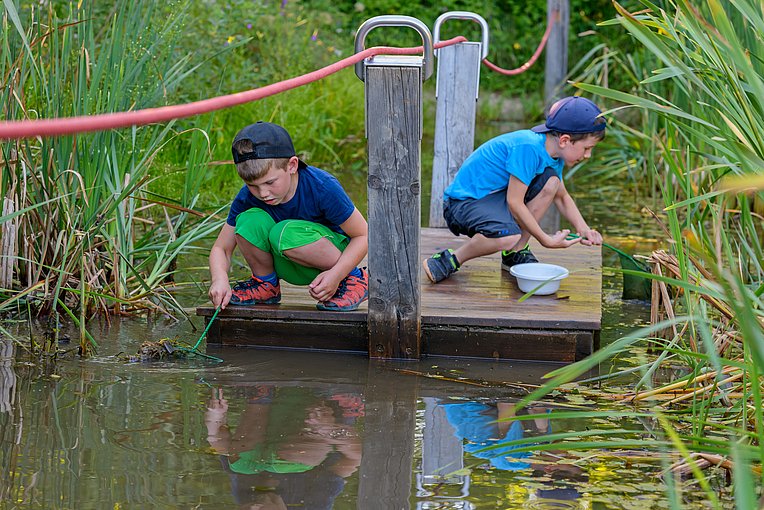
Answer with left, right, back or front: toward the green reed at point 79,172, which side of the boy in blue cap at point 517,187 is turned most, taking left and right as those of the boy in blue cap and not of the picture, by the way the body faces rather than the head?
back

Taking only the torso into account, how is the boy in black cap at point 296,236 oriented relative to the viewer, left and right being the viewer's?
facing the viewer and to the left of the viewer

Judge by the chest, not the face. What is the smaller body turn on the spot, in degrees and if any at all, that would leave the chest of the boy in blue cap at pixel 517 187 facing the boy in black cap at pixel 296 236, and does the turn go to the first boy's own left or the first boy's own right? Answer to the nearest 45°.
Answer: approximately 135° to the first boy's own right

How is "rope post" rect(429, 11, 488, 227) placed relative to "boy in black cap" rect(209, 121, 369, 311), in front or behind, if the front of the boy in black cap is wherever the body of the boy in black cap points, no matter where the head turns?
behind

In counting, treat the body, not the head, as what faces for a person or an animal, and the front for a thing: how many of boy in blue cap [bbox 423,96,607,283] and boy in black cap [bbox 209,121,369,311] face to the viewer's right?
1

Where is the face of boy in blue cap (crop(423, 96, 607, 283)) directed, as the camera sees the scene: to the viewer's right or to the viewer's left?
to the viewer's right

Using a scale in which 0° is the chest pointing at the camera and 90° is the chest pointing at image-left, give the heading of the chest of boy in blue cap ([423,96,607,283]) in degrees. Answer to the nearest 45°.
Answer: approximately 270°

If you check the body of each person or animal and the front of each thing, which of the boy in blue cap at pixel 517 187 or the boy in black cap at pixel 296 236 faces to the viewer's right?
the boy in blue cap at pixel 517 187
